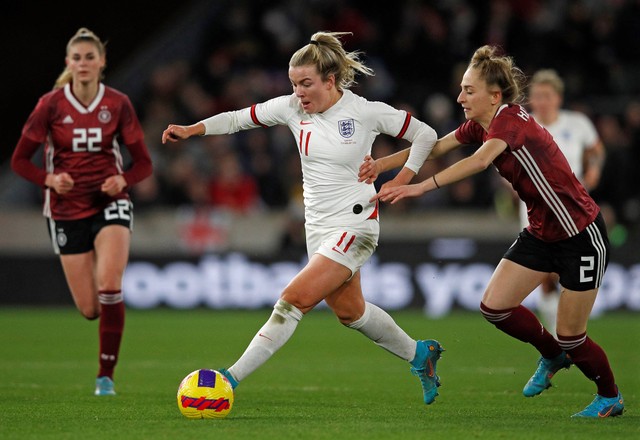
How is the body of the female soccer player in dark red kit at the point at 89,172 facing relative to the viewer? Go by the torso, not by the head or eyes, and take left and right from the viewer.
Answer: facing the viewer

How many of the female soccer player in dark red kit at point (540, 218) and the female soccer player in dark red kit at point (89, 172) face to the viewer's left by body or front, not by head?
1

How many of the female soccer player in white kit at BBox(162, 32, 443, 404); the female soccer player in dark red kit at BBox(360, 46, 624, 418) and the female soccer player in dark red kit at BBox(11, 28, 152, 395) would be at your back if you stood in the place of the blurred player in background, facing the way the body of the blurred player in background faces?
0

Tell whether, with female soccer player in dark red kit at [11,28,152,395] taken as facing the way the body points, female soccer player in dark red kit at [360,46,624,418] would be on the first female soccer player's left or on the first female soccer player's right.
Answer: on the first female soccer player's left

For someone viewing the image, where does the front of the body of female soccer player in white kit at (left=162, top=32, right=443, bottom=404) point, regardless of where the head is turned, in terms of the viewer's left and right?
facing the viewer and to the left of the viewer

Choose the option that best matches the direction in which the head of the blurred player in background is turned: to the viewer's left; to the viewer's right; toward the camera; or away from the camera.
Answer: toward the camera

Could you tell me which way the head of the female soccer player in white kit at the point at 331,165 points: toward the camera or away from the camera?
toward the camera

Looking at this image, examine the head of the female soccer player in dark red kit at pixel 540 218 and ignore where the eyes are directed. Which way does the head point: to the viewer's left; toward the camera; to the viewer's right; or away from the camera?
to the viewer's left

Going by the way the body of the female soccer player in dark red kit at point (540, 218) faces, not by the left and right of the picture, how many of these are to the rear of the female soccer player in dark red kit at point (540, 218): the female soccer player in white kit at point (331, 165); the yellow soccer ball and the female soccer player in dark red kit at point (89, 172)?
0

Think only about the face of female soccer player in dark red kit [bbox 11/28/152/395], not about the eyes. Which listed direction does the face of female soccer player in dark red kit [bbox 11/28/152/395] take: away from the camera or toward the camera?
toward the camera

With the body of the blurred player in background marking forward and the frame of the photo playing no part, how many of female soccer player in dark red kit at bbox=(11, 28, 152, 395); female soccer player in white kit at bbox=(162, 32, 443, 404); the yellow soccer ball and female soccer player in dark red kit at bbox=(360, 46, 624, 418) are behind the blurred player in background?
0

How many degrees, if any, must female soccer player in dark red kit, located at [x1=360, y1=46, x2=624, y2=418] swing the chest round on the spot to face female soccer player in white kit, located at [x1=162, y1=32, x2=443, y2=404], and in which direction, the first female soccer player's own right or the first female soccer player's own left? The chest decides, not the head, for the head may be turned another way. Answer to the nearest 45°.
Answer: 0° — they already face them

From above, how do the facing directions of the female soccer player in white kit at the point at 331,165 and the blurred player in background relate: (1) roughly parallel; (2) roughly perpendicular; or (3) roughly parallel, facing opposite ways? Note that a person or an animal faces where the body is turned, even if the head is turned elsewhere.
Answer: roughly parallel

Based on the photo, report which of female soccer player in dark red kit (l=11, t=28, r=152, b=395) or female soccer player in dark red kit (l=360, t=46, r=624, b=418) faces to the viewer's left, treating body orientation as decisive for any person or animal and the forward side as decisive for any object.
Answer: female soccer player in dark red kit (l=360, t=46, r=624, b=418)

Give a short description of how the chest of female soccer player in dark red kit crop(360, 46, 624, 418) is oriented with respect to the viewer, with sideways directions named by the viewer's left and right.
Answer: facing to the left of the viewer
